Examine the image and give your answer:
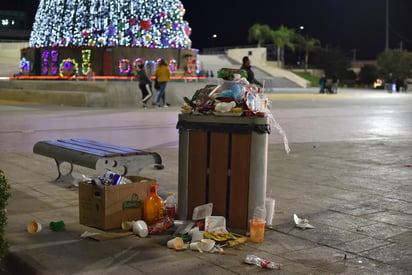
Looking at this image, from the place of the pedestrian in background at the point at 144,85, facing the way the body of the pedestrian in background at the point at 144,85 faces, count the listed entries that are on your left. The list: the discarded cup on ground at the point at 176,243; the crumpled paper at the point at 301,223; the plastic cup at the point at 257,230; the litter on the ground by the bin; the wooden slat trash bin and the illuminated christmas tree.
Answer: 5

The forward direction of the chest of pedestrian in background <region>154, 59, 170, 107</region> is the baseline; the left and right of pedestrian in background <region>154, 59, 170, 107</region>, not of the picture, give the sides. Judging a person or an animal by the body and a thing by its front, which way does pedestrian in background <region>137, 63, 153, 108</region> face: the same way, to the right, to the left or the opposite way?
to the left

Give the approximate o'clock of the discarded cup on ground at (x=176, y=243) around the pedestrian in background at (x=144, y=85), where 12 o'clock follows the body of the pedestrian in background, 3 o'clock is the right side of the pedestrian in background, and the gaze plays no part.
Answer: The discarded cup on ground is roughly at 9 o'clock from the pedestrian in background.

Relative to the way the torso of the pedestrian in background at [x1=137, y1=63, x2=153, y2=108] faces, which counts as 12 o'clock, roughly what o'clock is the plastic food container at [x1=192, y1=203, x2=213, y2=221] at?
The plastic food container is roughly at 9 o'clock from the pedestrian in background.

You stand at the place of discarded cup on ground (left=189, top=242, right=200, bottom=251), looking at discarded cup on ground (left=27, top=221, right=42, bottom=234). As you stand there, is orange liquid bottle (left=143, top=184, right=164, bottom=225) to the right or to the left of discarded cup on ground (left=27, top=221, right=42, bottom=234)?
right
